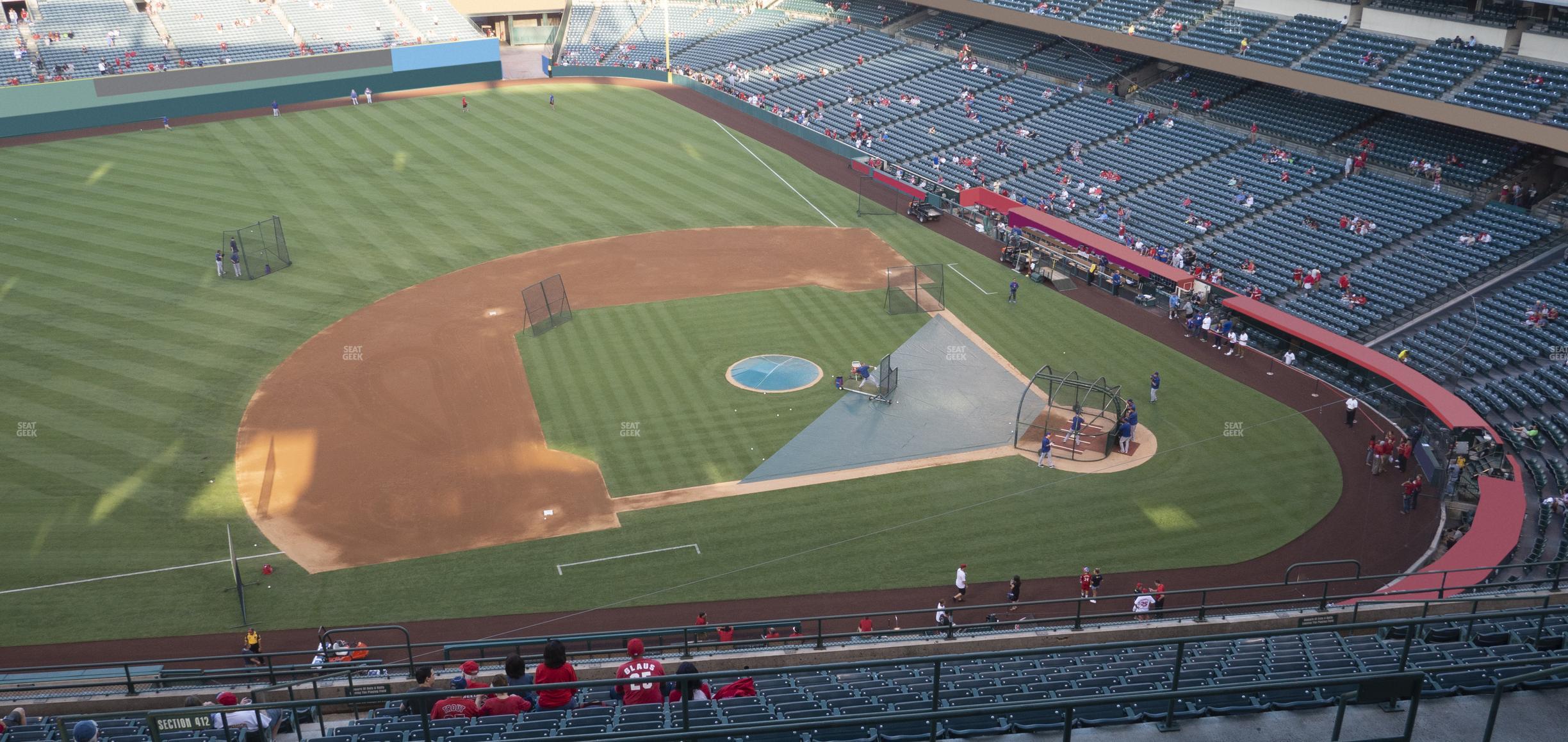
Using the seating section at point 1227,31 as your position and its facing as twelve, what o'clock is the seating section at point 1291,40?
the seating section at point 1291,40 is roughly at 9 o'clock from the seating section at point 1227,31.

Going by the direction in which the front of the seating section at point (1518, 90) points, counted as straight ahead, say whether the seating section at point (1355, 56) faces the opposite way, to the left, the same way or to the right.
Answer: the same way

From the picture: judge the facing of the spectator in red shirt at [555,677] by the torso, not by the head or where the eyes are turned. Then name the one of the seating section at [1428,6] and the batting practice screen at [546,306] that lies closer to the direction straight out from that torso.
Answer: the batting practice screen

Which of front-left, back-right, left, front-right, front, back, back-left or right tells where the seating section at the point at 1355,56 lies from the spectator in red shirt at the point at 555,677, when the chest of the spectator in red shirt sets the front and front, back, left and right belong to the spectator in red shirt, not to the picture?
front-right

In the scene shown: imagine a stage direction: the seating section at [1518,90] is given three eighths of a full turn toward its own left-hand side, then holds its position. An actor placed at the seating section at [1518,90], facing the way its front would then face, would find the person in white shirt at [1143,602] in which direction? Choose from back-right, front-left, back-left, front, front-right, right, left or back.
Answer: right

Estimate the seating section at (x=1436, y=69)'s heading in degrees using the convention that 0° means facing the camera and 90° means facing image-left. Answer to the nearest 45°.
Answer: approximately 45°

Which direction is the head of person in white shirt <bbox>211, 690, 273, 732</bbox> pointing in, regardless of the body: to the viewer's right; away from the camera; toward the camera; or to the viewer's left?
away from the camera

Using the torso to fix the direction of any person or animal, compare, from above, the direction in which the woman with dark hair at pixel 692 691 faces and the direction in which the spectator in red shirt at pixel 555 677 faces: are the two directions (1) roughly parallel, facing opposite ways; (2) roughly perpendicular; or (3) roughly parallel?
roughly parallel

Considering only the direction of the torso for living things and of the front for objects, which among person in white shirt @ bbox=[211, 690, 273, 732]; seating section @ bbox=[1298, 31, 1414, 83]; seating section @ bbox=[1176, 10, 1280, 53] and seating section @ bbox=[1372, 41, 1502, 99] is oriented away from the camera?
the person in white shirt

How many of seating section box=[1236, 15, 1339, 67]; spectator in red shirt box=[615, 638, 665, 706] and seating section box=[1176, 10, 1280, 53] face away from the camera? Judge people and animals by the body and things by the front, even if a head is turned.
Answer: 1

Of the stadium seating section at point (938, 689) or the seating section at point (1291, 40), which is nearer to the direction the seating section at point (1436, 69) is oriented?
the stadium seating section

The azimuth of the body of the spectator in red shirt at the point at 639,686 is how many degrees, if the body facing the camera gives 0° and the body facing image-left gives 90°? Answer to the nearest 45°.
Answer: approximately 180°

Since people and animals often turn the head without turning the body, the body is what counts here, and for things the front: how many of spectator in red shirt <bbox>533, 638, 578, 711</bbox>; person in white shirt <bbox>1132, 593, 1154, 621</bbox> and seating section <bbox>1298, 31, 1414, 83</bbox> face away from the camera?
2

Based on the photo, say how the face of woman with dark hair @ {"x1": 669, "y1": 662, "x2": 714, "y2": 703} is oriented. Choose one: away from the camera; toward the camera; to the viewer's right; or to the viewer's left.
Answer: away from the camera

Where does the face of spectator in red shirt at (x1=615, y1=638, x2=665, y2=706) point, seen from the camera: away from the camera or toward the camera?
away from the camera

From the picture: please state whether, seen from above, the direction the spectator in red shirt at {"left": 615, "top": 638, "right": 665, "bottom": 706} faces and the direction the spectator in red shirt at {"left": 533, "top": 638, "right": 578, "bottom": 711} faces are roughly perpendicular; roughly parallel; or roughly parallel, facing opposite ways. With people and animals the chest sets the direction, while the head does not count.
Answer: roughly parallel

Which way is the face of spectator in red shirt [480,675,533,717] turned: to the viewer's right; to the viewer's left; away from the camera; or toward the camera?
away from the camera

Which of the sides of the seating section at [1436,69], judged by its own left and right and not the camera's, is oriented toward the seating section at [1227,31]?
right
